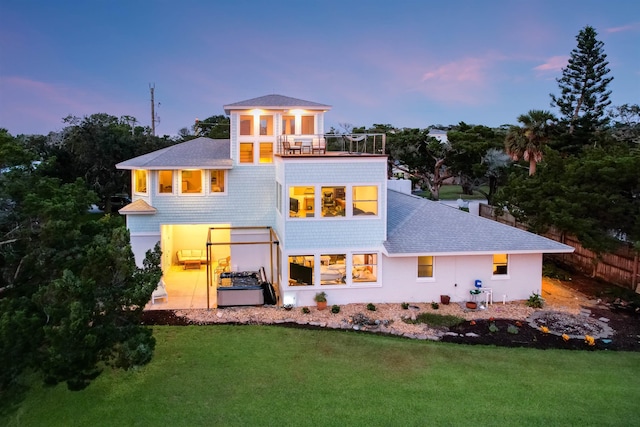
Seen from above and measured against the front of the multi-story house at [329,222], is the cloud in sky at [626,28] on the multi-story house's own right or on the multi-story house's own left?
on the multi-story house's own left

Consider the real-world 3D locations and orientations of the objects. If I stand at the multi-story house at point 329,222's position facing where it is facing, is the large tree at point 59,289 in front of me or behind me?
in front

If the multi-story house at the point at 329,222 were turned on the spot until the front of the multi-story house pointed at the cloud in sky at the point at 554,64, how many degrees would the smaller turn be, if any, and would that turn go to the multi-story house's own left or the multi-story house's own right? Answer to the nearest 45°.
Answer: approximately 135° to the multi-story house's own left

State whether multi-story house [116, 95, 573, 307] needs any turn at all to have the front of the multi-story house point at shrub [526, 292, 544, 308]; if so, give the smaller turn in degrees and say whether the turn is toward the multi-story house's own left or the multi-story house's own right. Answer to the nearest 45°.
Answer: approximately 90° to the multi-story house's own left

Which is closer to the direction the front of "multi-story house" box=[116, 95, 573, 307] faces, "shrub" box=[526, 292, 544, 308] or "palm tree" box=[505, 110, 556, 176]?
the shrub
